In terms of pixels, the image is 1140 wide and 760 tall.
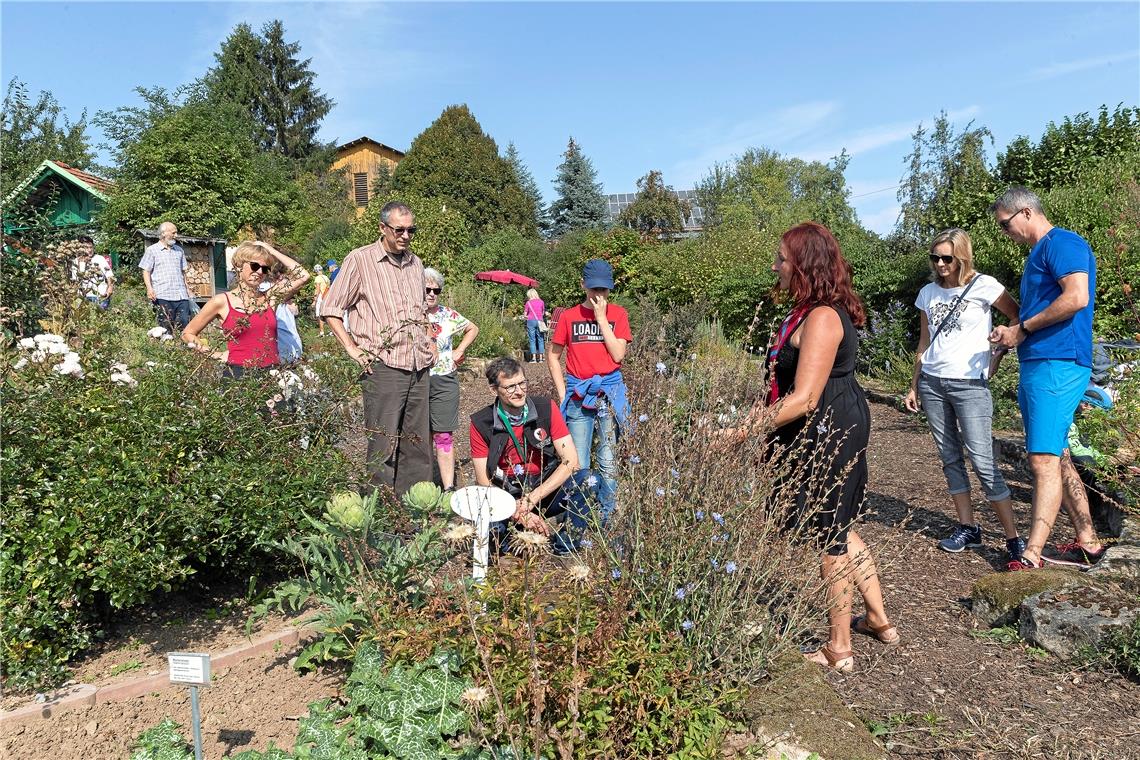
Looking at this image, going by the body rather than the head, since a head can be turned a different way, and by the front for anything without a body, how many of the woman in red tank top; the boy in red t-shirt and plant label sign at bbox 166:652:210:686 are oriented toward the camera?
3

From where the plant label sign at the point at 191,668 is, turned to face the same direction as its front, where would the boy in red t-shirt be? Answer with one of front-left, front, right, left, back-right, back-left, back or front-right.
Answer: back-left

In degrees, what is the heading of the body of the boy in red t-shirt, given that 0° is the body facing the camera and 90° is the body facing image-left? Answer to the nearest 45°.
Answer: approximately 0°

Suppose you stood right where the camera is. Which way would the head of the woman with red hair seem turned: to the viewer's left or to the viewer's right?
to the viewer's left

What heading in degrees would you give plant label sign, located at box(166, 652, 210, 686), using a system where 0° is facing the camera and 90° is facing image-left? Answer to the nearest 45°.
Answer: approximately 0°

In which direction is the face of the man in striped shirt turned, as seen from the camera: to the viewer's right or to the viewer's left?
to the viewer's right

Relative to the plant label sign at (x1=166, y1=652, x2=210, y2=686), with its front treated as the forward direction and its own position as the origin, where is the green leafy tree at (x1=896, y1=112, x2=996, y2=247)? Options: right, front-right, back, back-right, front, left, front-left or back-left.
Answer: back-left

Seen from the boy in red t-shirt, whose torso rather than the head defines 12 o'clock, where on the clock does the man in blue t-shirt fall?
The man in blue t-shirt is roughly at 10 o'clock from the boy in red t-shirt.

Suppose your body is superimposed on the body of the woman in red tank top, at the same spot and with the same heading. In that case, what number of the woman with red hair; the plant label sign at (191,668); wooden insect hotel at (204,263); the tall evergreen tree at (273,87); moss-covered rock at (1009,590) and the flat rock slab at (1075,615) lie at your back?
2

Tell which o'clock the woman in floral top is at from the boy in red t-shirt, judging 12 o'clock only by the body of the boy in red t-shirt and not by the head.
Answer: The woman in floral top is roughly at 4 o'clock from the boy in red t-shirt.

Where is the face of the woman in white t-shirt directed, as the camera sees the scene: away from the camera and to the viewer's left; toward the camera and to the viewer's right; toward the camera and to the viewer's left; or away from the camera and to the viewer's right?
toward the camera and to the viewer's left

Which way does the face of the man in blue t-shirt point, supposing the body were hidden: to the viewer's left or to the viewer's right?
to the viewer's left

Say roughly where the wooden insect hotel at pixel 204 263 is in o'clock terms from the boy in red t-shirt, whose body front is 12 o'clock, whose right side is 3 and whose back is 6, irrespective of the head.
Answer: The wooden insect hotel is roughly at 5 o'clock from the boy in red t-shirt.
